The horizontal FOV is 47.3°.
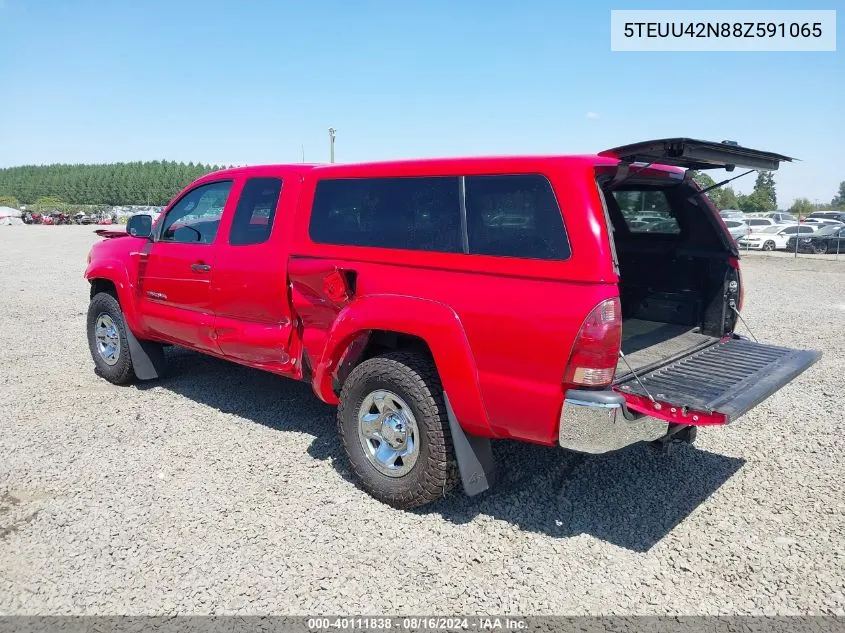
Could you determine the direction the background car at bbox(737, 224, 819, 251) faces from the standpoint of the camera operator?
facing the viewer and to the left of the viewer

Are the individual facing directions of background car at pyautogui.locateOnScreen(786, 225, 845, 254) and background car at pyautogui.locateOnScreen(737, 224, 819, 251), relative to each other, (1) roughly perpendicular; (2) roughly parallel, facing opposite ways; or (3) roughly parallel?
roughly parallel

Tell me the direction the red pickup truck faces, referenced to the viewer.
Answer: facing away from the viewer and to the left of the viewer

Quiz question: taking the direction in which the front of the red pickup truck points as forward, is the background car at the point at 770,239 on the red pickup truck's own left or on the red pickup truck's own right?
on the red pickup truck's own right

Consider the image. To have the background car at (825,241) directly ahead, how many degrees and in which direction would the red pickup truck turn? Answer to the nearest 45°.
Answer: approximately 90° to its right

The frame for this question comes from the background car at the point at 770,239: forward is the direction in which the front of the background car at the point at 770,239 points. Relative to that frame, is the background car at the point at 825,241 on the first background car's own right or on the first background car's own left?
on the first background car's own left

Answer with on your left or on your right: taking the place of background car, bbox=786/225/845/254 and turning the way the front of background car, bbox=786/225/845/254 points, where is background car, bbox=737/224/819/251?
on your right

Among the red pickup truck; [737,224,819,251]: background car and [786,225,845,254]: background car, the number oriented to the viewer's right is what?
0

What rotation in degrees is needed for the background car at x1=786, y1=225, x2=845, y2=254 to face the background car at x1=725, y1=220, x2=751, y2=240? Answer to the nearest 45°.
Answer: approximately 90° to its right

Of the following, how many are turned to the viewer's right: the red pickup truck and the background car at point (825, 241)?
0

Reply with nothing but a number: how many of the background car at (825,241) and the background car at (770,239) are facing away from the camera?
0
